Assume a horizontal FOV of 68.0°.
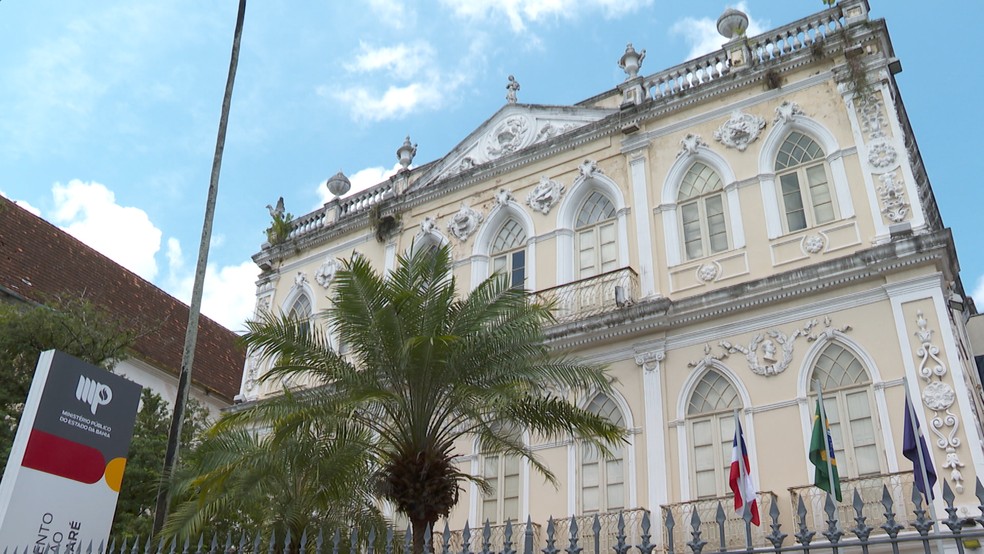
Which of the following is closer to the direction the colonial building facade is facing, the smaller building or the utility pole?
the utility pole

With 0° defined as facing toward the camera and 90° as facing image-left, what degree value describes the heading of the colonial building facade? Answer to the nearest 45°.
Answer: approximately 45°

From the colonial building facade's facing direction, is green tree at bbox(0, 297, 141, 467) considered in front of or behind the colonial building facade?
in front

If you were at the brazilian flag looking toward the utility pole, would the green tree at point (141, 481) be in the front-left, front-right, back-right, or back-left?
front-right

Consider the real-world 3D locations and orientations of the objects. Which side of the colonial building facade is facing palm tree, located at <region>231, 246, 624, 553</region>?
front

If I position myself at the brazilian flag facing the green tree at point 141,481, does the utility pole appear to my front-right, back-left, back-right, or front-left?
front-left

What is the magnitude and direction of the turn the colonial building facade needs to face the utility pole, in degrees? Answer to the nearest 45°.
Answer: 0° — it already faces it

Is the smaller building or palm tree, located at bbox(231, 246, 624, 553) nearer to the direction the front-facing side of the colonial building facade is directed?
the palm tree

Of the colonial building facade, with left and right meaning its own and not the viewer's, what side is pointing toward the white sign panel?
front
